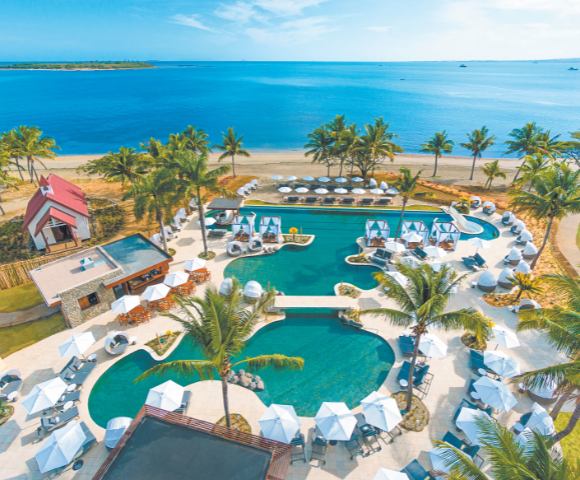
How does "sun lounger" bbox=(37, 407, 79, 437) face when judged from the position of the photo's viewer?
facing away from the viewer and to the right of the viewer

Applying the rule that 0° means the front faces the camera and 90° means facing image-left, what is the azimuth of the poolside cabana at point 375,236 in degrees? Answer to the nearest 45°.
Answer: approximately 0°

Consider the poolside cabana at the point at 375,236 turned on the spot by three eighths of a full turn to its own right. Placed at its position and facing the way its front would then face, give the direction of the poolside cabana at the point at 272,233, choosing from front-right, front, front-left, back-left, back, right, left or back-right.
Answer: front-left

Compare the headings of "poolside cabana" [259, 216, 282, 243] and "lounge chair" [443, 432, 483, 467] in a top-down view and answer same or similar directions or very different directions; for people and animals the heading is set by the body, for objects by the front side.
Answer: very different directions

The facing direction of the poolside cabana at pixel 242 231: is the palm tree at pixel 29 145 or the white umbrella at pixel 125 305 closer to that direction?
the white umbrella

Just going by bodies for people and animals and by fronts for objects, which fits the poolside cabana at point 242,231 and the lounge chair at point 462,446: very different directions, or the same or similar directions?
very different directions
